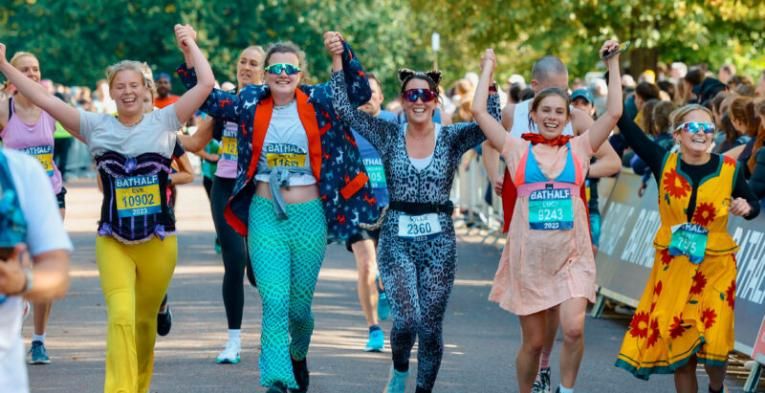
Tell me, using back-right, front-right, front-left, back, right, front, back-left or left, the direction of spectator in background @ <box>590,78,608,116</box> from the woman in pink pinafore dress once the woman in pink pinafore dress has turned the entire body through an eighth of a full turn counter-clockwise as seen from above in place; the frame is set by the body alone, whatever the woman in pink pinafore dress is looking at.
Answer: back-left

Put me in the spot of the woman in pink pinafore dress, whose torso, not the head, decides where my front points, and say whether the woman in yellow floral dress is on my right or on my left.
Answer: on my left

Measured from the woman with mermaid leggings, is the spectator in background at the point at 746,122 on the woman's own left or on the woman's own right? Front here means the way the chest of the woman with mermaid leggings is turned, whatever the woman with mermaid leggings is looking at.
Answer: on the woman's own left

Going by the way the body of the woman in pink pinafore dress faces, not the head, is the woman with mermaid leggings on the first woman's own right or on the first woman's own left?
on the first woman's own right

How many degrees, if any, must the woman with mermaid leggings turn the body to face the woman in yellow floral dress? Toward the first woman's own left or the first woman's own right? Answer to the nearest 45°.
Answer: approximately 90° to the first woman's own left

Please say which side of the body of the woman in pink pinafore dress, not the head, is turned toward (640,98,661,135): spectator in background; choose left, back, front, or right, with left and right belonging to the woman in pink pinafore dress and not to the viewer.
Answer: back
